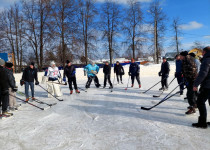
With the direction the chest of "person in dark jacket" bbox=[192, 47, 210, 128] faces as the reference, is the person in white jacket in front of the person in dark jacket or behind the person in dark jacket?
in front

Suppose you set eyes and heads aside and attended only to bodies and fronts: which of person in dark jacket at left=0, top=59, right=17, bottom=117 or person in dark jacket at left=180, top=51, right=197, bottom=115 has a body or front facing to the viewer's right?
person in dark jacket at left=0, top=59, right=17, bottom=117

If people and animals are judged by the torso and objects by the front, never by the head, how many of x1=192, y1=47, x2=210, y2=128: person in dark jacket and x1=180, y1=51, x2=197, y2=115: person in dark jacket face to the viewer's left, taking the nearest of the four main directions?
2

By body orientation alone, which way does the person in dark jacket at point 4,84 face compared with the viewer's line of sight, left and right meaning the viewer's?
facing to the right of the viewer

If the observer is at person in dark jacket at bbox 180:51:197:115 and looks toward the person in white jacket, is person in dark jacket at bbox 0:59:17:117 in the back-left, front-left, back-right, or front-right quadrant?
front-left

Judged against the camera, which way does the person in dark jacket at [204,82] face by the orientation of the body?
to the viewer's left

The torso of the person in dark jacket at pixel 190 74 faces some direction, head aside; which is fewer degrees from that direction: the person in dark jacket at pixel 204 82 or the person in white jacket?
the person in white jacket

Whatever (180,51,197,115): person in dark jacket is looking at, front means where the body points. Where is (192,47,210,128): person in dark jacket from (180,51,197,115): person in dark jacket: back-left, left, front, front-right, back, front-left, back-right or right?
left

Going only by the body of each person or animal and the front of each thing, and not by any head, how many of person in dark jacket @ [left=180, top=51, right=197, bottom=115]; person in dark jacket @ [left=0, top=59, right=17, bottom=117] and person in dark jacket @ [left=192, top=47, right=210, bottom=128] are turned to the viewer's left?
2

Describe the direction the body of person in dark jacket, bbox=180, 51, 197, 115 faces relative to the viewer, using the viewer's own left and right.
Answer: facing to the left of the viewer

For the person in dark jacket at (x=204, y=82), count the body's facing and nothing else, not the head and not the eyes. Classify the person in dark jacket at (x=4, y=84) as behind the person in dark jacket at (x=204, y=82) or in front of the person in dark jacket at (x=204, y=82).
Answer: in front
